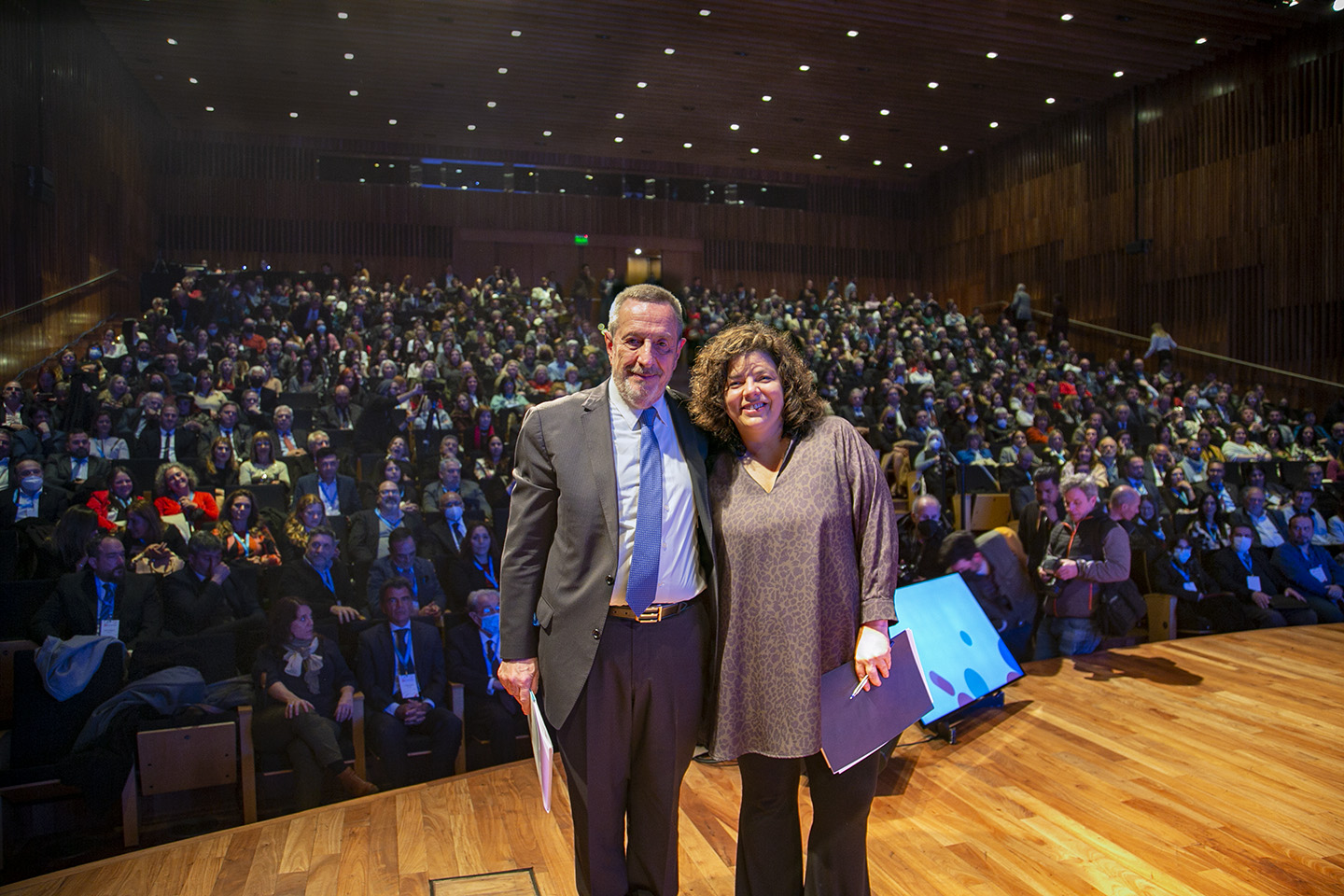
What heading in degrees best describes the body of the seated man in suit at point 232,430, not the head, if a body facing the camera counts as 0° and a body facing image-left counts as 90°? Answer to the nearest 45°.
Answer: approximately 0°

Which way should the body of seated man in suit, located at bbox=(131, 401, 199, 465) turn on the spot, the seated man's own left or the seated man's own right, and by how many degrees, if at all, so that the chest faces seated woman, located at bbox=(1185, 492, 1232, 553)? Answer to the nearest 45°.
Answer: approximately 45° to the seated man's own left

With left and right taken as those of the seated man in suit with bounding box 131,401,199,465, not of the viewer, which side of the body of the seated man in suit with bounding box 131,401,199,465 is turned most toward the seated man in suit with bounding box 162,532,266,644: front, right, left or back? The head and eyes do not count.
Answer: front

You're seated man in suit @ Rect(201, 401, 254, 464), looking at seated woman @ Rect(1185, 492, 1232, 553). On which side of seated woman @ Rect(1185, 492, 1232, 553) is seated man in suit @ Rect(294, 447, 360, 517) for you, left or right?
right

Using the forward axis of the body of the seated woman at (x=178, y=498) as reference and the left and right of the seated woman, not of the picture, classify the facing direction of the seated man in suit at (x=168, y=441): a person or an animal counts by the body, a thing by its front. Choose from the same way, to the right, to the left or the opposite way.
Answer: the same way

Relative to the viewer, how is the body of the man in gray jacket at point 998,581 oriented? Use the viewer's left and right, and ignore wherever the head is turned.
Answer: facing the viewer and to the left of the viewer

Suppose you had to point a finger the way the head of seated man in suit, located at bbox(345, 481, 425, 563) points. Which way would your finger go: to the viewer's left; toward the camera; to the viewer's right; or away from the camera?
toward the camera

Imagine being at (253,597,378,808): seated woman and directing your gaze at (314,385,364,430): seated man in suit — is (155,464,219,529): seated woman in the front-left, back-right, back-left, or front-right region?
front-left

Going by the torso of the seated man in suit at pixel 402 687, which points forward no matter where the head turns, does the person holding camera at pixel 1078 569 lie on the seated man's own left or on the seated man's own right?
on the seated man's own left

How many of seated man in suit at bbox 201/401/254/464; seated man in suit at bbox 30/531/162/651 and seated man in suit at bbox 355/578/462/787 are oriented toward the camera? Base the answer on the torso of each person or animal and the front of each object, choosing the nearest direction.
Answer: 3

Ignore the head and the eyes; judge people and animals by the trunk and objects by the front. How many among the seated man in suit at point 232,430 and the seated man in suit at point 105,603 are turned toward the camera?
2

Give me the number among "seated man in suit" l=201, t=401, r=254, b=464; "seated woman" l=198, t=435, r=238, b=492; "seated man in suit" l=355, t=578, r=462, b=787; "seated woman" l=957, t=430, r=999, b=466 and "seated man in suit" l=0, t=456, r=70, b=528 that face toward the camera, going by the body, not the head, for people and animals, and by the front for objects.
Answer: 5

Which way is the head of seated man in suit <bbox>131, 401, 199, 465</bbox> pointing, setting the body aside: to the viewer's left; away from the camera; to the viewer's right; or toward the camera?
toward the camera

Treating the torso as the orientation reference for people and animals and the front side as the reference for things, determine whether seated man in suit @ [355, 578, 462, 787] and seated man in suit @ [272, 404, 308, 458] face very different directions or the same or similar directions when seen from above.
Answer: same or similar directions

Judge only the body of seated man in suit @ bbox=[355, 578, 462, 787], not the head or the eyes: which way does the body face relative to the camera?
toward the camera

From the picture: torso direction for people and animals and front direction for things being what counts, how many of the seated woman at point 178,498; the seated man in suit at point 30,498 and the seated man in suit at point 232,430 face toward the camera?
3
